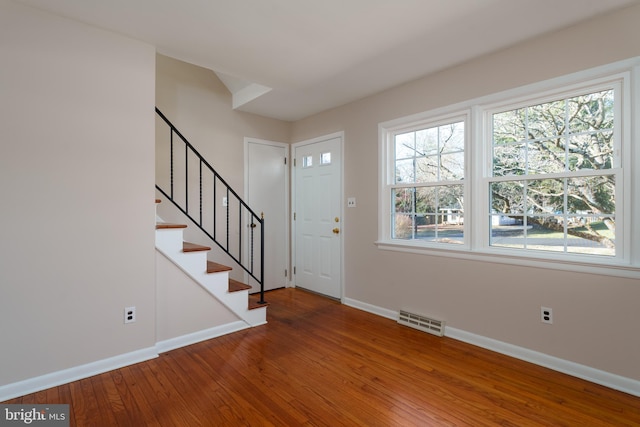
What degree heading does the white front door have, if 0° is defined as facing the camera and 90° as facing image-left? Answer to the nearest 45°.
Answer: approximately 45°

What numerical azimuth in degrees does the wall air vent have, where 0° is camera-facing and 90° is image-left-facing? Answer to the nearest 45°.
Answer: approximately 45°

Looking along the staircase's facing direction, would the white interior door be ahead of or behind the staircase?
ahead

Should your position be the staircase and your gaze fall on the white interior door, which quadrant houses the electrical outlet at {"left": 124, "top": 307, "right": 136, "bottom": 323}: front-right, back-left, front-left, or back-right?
back-left

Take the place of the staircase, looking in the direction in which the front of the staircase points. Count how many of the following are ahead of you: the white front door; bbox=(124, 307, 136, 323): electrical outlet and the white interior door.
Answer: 2

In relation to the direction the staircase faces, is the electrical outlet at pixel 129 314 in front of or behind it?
behind

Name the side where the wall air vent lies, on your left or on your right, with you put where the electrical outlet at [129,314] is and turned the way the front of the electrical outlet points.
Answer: on your left

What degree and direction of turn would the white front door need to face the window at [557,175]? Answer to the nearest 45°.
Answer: approximately 90° to its left

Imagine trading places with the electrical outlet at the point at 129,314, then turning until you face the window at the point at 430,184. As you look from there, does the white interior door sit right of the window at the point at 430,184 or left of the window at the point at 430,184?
left

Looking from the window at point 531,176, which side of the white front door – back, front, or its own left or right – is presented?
left

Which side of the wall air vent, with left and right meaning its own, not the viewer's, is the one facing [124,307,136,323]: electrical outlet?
front

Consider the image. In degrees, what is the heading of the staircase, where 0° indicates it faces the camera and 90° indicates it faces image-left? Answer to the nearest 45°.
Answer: approximately 225°

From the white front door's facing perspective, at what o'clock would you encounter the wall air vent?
The wall air vent is roughly at 9 o'clock from the white front door.
